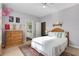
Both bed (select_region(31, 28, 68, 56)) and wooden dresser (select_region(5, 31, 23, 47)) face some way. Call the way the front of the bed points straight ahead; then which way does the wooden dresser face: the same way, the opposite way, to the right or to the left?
to the left

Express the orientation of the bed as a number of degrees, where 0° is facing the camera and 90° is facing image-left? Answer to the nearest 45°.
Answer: approximately 45°

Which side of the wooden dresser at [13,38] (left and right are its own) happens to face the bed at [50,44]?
front

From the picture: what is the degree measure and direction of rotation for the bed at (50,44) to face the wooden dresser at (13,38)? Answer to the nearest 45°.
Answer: approximately 45° to its right

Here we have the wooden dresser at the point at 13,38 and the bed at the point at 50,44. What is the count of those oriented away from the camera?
0
